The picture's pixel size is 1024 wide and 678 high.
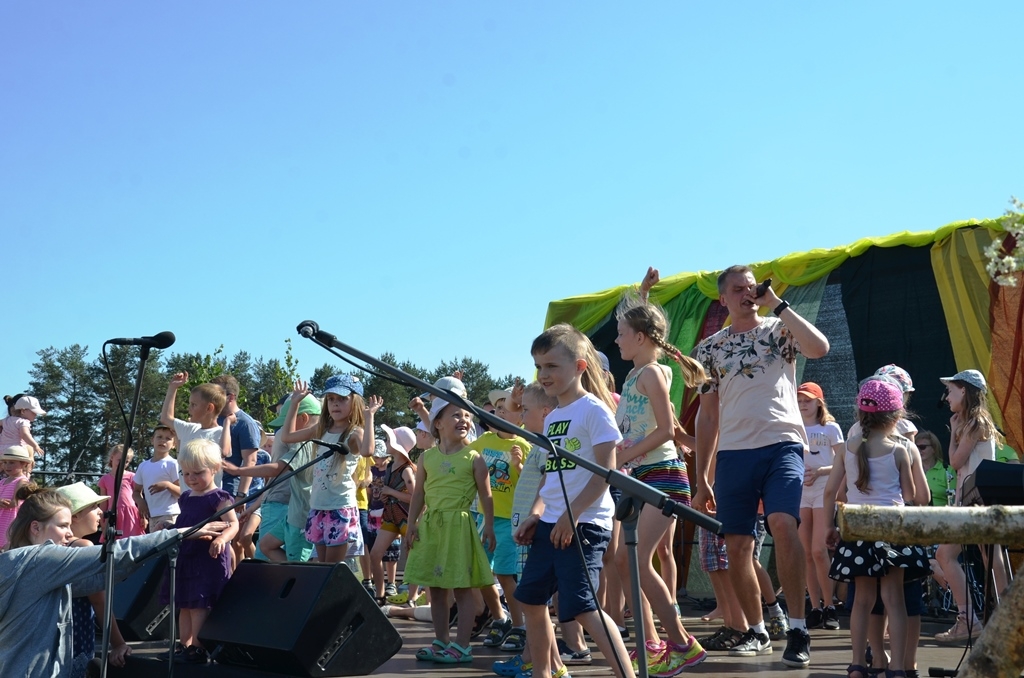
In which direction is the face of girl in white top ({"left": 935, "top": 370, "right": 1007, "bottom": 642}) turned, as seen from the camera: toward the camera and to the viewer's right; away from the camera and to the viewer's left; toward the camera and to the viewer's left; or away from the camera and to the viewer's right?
toward the camera and to the viewer's left

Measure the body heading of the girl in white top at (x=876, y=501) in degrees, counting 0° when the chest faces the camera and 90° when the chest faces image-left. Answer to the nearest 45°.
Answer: approximately 180°

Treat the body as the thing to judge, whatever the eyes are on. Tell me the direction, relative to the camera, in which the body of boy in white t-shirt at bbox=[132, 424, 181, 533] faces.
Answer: toward the camera

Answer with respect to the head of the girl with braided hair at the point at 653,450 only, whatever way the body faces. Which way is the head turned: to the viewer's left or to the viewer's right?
to the viewer's left

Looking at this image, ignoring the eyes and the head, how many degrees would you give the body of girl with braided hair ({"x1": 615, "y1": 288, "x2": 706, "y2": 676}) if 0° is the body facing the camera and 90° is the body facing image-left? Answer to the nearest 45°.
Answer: approximately 90°

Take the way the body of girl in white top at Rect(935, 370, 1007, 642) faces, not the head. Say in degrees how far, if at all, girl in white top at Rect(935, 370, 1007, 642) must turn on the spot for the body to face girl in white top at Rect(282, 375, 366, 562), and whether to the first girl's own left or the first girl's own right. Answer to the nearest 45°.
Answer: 0° — they already face them

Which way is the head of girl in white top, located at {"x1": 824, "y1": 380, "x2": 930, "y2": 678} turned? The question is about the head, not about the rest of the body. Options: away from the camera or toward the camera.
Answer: away from the camera

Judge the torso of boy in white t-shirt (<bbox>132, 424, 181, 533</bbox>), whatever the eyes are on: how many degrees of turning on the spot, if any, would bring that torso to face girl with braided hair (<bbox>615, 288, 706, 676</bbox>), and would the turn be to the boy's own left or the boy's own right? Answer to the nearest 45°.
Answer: approximately 45° to the boy's own left

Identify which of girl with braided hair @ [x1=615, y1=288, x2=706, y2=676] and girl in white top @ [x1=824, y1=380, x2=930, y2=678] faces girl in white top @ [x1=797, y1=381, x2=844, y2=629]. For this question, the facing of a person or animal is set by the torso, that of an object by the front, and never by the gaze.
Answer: girl in white top @ [x1=824, y1=380, x2=930, y2=678]

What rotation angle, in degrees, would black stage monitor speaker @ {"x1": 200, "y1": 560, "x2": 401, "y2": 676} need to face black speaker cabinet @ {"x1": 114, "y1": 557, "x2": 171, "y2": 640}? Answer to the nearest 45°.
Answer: approximately 90° to its left

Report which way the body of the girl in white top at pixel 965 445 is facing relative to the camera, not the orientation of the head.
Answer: to the viewer's left

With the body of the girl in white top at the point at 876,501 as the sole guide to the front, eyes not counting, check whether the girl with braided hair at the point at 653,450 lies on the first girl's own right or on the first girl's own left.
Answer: on the first girl's own left

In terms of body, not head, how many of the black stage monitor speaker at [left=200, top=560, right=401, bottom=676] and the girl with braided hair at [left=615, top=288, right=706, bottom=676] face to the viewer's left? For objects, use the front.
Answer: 1
